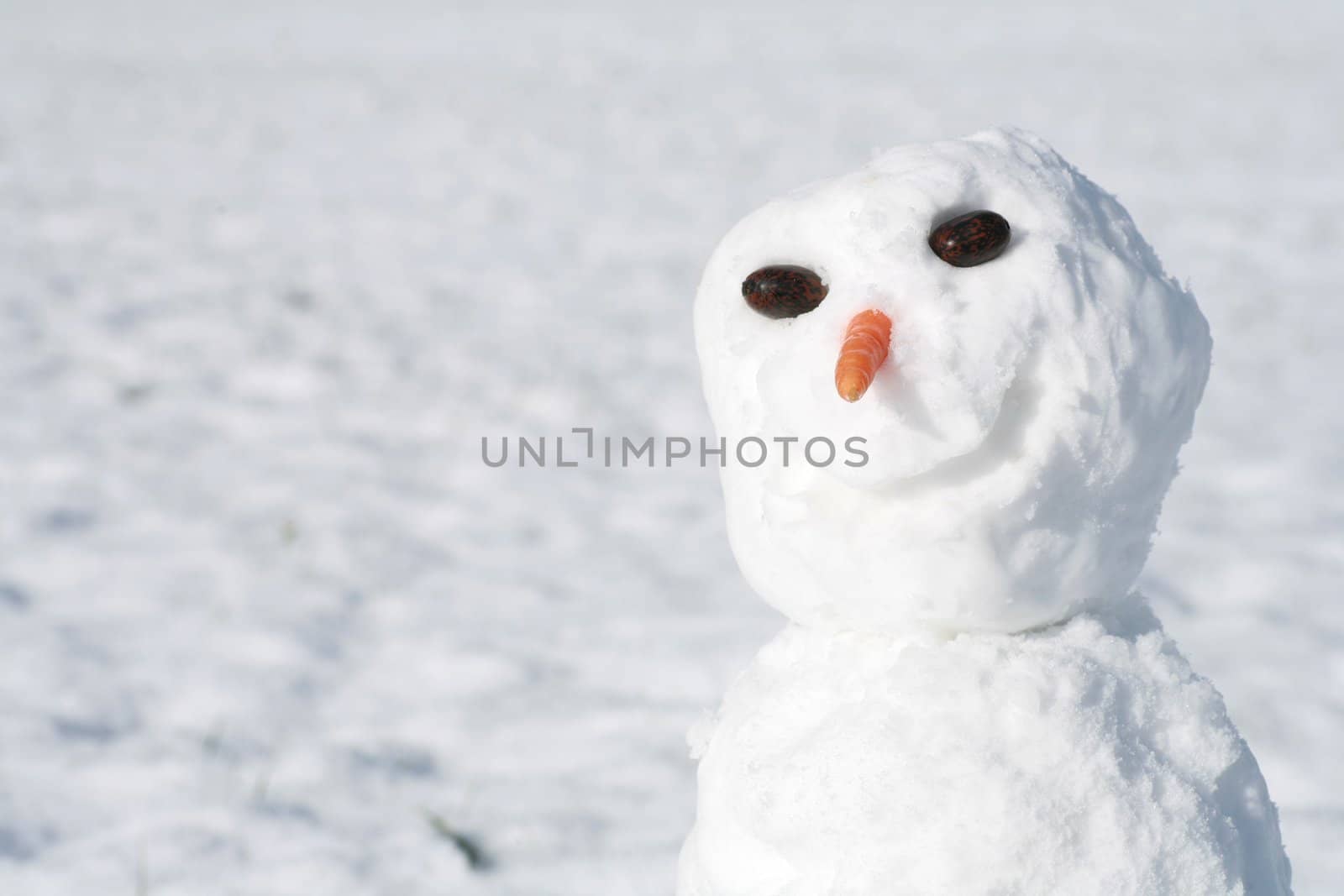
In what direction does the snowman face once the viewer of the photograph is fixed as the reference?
facing the viewer and to the left of the viewer
